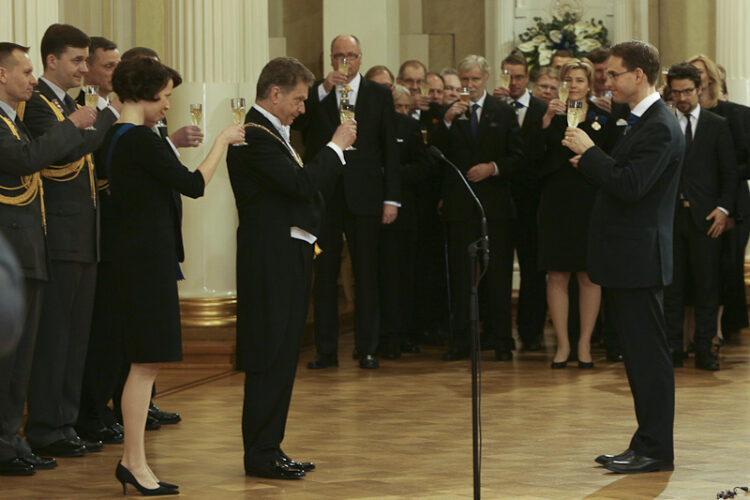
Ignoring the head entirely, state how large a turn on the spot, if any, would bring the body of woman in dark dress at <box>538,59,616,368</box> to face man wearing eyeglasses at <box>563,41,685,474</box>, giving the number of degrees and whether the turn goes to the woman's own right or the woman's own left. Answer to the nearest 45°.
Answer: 0° — they already face them

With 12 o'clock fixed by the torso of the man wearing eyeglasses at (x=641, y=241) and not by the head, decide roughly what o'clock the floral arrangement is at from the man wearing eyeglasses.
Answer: The floral arrangement is roughly at 3 o'clock from the man wearing eyeglasses.

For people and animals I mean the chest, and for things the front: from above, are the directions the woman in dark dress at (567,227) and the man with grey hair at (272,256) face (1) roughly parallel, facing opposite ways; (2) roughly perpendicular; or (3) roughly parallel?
roughly perpendicular

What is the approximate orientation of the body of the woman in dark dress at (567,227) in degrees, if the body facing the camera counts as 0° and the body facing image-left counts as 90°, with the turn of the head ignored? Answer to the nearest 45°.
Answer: approximately 0°

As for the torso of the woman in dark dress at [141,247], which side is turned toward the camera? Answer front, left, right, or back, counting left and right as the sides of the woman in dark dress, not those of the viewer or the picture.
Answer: right

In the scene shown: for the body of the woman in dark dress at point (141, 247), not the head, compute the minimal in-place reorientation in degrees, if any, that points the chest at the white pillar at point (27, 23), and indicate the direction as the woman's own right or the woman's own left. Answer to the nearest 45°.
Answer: approximately 90° to the woman's own left

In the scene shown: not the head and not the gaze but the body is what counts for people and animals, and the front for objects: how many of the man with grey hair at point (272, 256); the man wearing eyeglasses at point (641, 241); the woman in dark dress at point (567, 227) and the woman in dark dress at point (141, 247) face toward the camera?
1

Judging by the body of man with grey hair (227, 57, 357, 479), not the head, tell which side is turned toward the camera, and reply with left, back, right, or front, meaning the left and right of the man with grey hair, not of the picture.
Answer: right

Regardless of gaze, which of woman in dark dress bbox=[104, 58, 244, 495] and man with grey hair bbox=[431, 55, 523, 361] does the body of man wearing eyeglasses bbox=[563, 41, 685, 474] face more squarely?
the woman in dark dress

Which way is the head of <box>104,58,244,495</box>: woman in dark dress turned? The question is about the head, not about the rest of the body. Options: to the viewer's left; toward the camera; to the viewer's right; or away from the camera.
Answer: to the viewer's right

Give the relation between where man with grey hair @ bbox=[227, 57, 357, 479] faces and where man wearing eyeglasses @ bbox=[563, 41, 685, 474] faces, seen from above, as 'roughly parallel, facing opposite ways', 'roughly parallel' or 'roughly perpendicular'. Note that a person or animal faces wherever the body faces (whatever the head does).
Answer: roughly parallel, facing opposite ways
